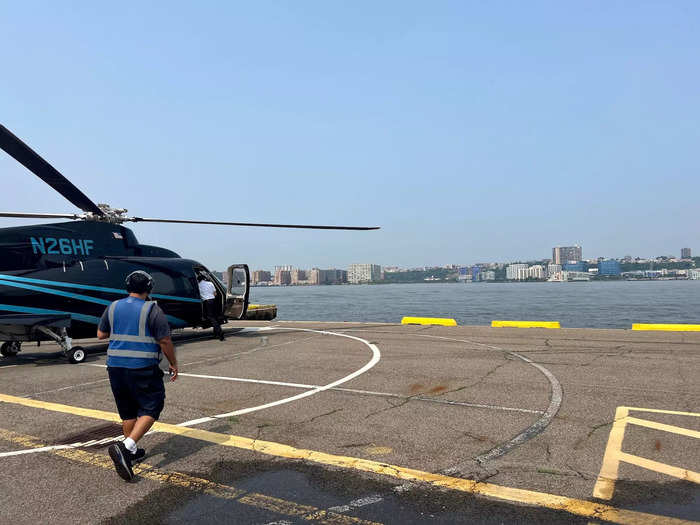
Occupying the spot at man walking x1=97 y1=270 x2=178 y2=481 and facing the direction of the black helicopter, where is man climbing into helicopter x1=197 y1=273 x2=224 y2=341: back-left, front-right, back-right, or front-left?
front-right

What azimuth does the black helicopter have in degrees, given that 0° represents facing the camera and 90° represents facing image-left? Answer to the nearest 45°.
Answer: approximately 225°

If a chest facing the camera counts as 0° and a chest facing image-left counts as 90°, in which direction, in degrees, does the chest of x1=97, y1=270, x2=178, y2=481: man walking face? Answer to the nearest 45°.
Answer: approximately 225°

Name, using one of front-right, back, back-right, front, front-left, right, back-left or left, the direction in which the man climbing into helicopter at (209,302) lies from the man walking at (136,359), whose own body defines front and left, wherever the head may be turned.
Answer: front-left

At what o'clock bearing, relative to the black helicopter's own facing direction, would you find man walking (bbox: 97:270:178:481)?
The man walking is roughly at 4 o'clock from the black helicopter.

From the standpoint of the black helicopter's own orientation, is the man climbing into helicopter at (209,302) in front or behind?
in front

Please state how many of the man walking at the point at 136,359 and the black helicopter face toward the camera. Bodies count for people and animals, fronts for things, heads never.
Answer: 0

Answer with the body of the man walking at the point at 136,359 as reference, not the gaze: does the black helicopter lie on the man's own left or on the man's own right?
on the man's own left
